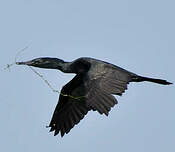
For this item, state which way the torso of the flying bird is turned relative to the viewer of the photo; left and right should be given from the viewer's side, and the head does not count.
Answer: facing to the left of the viewer
